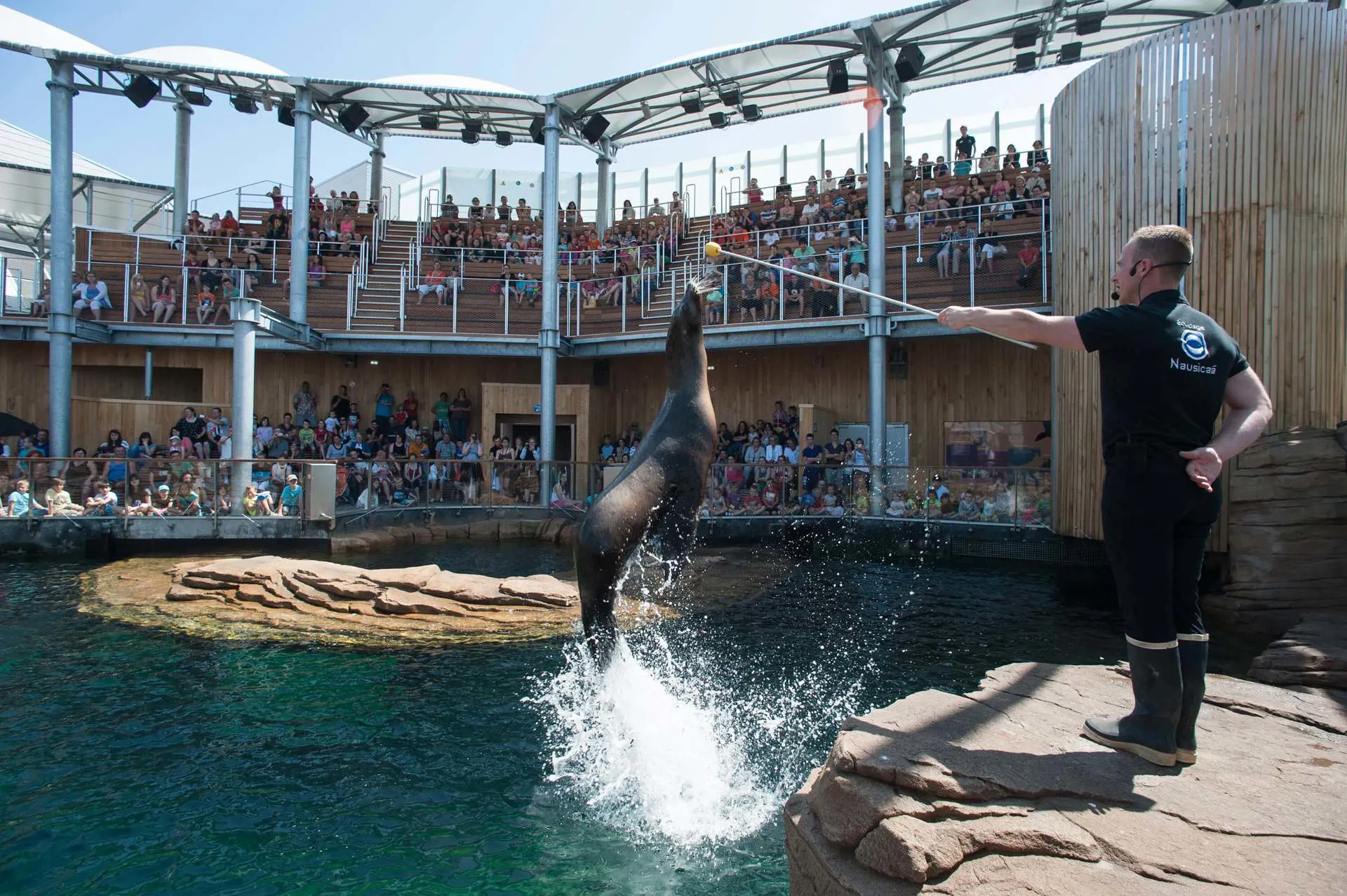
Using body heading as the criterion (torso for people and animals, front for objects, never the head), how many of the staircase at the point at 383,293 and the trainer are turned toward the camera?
1

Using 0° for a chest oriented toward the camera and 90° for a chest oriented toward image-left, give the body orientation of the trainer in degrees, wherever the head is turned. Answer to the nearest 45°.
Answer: approximately 135°

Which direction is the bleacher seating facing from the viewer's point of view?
toward the camera

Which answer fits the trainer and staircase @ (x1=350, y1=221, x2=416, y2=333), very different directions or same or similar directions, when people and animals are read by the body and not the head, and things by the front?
very different directions

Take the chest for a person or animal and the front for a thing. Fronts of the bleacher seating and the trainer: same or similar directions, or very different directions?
very different directions

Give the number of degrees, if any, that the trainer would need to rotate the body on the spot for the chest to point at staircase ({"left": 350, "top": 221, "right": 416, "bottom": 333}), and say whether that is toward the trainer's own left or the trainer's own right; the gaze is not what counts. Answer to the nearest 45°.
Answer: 0° — they already face it

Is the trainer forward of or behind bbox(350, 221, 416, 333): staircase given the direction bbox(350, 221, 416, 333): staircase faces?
forward

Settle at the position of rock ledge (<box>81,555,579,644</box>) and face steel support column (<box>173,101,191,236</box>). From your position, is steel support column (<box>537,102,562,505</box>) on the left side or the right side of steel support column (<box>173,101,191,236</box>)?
right

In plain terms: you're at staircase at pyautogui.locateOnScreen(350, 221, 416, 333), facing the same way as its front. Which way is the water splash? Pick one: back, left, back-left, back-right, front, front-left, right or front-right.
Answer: front

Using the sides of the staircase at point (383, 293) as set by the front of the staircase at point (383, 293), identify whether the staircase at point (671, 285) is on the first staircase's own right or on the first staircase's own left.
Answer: on the first staircase's own left

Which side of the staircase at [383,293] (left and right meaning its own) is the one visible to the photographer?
front

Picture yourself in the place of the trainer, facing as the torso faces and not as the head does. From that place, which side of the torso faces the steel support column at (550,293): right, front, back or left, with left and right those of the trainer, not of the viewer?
front

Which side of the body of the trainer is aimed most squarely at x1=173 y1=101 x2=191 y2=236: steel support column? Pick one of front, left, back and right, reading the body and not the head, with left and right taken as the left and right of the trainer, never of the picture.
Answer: front

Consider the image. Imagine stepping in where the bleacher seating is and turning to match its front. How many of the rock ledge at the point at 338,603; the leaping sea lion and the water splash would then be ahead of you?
3
